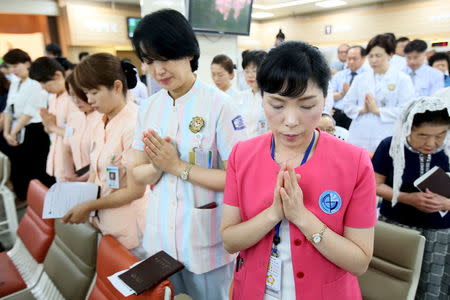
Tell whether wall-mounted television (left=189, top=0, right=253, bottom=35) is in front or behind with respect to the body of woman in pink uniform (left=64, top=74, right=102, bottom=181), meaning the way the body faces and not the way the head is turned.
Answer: behind

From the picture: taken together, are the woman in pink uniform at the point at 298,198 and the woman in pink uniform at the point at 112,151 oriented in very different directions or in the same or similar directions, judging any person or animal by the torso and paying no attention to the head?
same or similar directions

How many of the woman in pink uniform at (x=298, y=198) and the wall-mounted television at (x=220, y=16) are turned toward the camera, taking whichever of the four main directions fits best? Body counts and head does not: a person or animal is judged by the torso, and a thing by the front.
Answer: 2

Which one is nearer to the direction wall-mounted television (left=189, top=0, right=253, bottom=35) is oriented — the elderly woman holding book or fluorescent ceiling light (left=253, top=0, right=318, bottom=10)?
the elderly woman holding book

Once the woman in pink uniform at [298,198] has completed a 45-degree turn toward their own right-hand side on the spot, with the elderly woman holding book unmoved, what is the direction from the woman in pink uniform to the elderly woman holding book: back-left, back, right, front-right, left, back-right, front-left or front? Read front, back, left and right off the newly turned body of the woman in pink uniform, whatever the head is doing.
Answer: back

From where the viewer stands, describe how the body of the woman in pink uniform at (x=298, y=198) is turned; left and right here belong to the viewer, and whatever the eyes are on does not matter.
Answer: facing the viewer

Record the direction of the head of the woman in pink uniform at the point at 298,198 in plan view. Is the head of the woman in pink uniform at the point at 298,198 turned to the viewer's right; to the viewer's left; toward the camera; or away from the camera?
toward the camera

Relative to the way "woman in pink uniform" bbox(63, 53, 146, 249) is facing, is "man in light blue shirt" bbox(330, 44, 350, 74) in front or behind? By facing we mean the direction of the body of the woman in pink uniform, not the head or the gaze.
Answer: behind

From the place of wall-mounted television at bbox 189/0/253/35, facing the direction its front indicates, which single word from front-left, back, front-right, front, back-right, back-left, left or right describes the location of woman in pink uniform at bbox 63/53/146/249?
front
